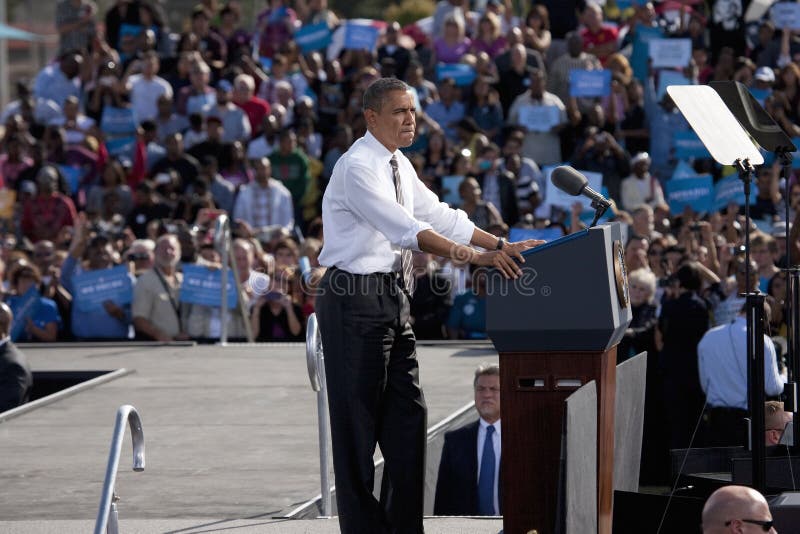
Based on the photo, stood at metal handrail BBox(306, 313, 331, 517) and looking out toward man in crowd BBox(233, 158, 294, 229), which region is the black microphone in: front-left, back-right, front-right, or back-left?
back-right

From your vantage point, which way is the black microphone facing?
to the viewer's left

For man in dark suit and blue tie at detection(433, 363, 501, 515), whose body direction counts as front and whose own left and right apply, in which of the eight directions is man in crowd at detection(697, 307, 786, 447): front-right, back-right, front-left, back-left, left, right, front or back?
back-left

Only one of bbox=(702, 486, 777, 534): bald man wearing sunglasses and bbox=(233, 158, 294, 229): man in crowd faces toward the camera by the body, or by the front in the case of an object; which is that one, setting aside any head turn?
bbox=(233, 158, 294, 229): man in crowd

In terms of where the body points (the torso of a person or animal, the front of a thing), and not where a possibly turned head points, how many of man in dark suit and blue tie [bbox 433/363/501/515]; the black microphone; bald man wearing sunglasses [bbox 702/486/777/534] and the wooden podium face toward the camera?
1

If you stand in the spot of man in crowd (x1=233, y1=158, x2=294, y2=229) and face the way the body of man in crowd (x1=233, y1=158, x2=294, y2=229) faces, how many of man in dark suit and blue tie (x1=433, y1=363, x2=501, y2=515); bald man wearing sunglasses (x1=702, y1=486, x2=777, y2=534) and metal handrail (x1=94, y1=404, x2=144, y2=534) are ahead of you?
3

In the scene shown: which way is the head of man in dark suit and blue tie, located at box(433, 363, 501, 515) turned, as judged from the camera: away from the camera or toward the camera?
toward the camera

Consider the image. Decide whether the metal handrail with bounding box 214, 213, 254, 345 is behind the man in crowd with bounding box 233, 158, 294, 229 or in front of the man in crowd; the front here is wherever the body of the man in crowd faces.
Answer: in front

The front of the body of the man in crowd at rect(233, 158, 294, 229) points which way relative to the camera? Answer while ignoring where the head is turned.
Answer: toward the camera

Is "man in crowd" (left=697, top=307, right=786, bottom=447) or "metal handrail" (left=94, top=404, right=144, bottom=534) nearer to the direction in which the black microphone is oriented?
the metal handrail

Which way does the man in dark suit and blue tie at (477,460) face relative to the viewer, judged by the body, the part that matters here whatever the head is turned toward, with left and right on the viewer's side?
facing the viewer

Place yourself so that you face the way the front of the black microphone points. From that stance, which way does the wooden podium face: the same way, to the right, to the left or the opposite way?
the opposite way

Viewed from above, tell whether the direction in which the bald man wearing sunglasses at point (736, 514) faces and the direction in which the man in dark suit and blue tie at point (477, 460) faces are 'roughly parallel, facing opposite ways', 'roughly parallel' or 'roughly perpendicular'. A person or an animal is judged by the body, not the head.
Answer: roughly perpendicular

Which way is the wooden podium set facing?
to the viewer's right

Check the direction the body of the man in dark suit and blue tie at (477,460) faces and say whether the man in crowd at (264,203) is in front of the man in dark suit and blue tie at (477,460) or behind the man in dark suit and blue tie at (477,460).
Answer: behind

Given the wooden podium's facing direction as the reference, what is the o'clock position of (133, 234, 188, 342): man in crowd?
The man in crowd is roughly at 8 o'clock from the wooden podium.
